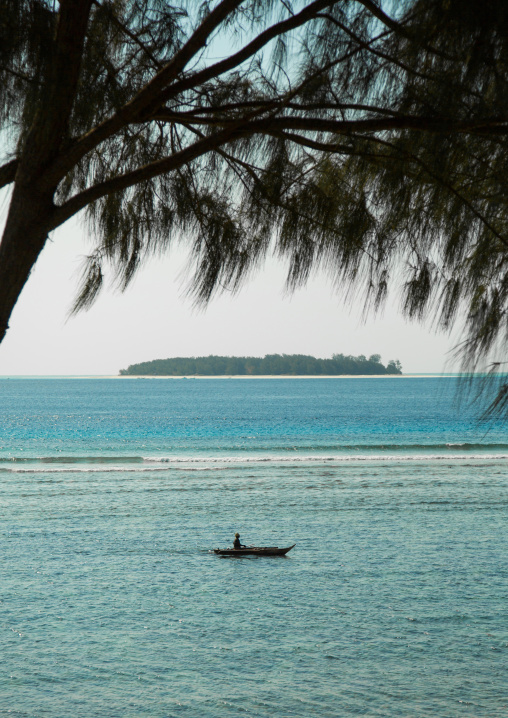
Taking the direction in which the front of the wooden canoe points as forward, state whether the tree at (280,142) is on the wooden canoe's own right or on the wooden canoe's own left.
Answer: on the wooden canoe's own right

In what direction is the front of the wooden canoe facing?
to the viewer's right
